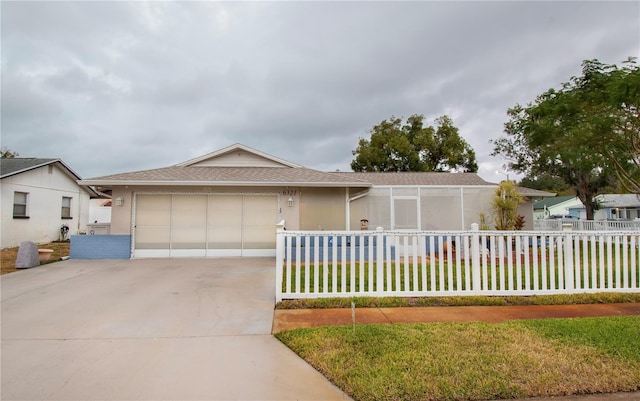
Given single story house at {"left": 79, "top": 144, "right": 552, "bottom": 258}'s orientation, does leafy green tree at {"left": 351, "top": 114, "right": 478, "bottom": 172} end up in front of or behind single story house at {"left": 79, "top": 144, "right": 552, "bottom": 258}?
behind

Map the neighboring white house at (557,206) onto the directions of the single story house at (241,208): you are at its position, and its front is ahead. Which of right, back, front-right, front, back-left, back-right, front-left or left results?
back-left

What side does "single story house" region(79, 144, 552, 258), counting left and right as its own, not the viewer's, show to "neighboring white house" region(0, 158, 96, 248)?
right

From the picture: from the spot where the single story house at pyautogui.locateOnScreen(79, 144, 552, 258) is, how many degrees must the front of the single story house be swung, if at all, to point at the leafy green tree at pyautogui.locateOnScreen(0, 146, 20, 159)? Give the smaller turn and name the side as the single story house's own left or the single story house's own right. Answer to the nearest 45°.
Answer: approximately 135° to the single story house's own right

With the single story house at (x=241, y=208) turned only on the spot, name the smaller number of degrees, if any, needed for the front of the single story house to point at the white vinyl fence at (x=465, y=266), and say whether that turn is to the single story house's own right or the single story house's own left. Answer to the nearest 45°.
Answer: approximately 45° to the single story house's own left

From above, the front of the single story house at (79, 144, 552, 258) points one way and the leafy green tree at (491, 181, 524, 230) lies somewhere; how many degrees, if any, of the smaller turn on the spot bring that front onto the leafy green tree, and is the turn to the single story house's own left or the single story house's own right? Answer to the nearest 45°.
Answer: approximately 90° to the single story house's own left

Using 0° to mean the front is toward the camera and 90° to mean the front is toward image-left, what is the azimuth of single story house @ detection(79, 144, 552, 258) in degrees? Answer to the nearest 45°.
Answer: approximately 0°
